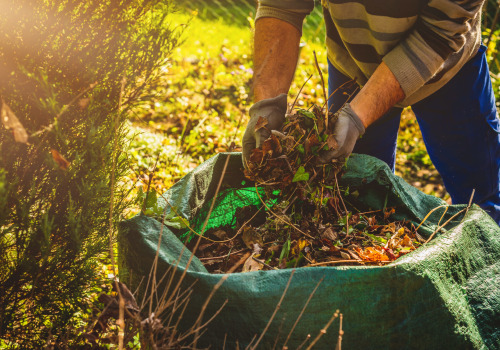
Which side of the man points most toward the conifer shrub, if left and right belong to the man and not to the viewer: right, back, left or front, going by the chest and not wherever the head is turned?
front

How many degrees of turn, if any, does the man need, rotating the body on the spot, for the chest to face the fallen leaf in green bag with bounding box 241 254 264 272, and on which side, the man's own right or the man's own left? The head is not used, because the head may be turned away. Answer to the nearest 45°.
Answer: approximately 45° to the man's own left

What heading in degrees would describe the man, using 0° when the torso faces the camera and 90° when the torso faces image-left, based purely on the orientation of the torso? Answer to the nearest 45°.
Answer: approximately 45°
